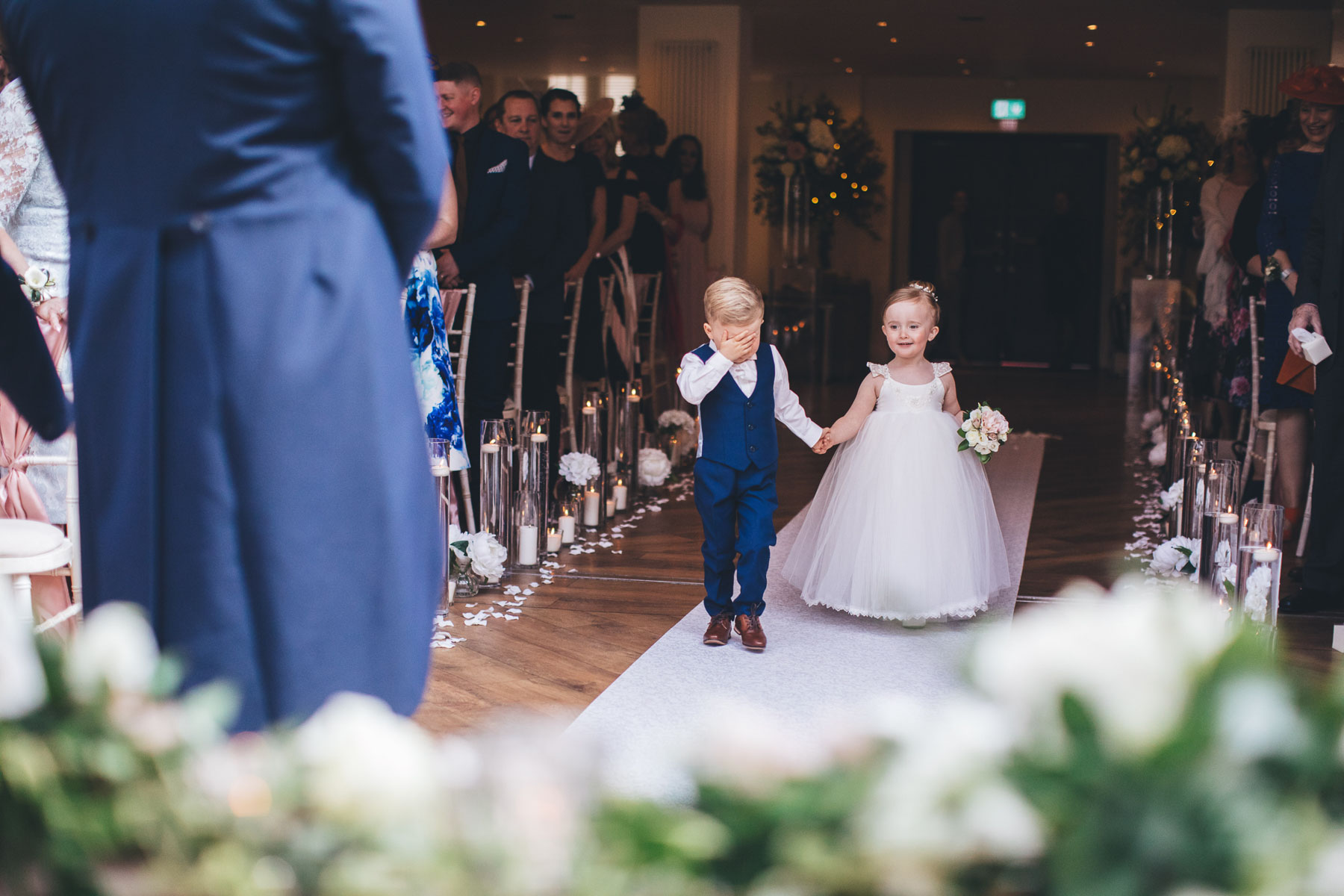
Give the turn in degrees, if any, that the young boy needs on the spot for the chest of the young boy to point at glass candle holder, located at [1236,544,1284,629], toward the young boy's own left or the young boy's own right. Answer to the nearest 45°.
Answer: approximately 90° to the young boy's own left

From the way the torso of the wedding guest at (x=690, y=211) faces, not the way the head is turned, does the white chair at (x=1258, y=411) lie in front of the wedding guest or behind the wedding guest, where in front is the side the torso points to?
in front

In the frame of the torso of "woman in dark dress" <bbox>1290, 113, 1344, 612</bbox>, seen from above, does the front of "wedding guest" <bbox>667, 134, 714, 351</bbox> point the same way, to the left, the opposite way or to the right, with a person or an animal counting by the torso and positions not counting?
to the left

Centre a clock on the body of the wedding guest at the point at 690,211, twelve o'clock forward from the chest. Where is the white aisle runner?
The white aisle runner is roughly at 12 o'clock from the wedding guest.

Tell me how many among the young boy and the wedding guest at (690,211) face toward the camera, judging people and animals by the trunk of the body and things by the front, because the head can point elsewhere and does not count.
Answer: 2

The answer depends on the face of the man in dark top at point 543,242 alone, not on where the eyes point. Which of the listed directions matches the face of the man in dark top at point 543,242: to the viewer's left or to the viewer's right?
to the viewer's right

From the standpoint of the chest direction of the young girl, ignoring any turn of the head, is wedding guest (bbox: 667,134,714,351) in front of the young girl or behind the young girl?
behind
